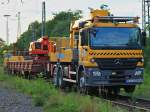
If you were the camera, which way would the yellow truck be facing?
facing the viewer and to the right of the viewer
